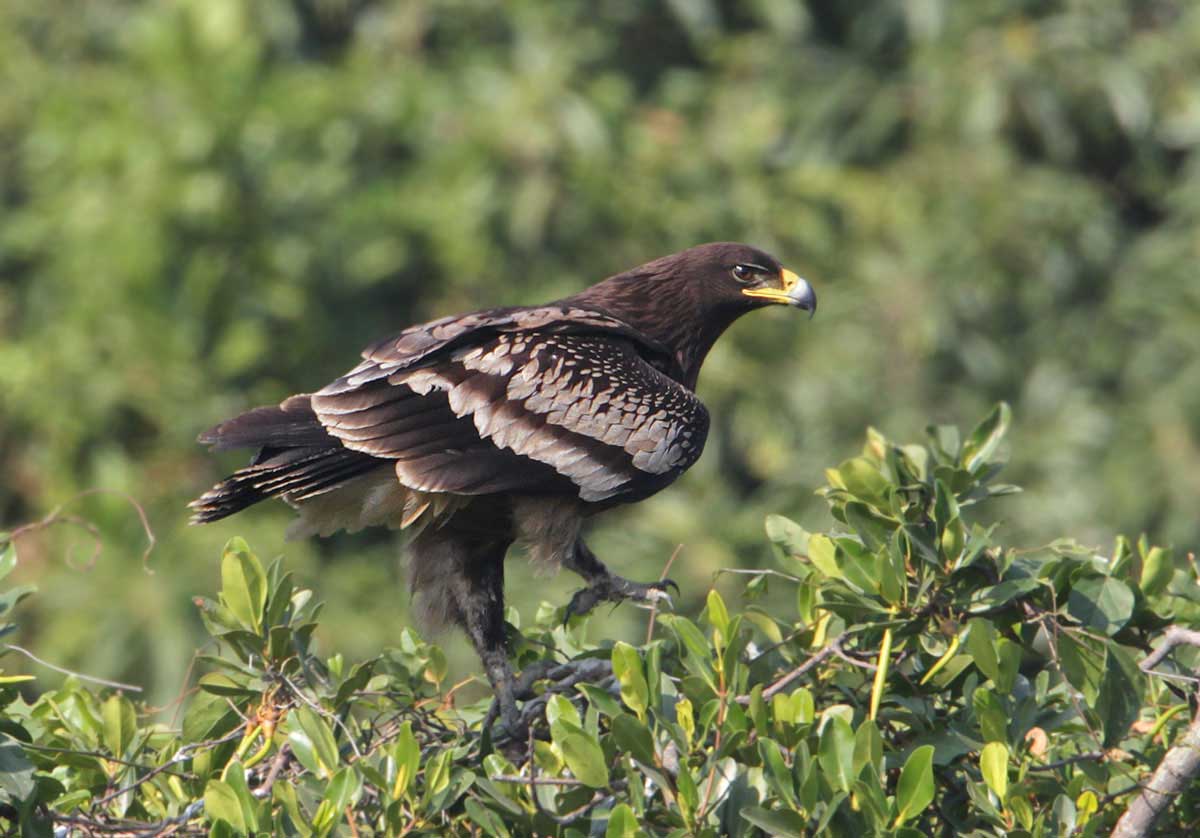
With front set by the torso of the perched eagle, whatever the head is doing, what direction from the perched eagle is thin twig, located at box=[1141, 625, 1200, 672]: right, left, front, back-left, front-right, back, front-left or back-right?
front-right

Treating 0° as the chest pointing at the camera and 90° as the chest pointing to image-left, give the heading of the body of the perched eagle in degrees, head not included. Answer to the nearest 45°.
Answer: approximately 270°
